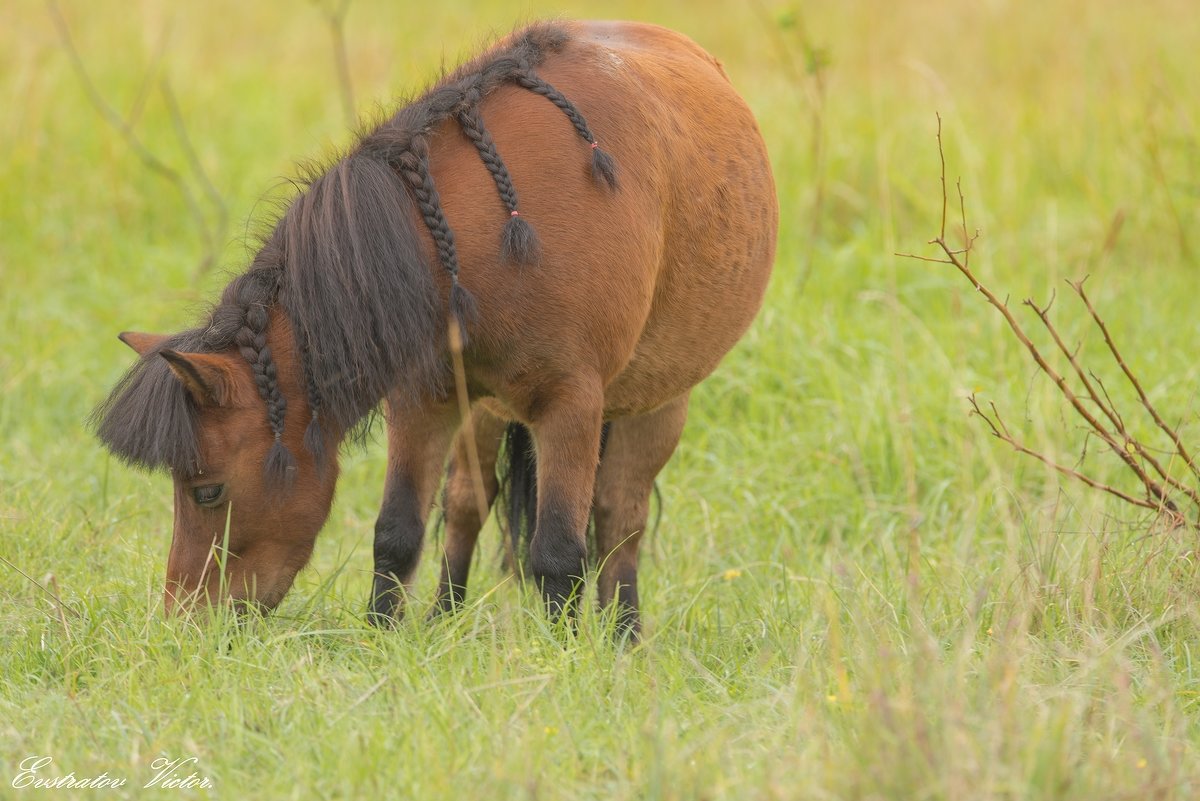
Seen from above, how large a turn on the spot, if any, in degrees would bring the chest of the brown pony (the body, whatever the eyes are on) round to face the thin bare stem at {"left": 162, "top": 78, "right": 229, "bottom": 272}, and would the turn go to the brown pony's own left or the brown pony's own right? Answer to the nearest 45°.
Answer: approximately 135° to the brown pony's own right

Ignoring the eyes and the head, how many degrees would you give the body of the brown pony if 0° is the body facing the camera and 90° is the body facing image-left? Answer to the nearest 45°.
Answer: approximately 45°
